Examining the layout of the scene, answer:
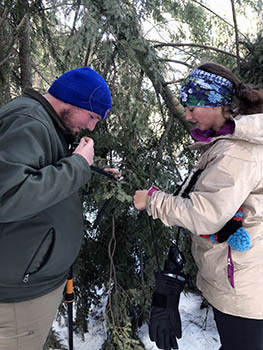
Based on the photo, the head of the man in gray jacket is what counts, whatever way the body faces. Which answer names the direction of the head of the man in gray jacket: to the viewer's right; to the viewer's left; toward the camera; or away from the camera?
to the viewer's right

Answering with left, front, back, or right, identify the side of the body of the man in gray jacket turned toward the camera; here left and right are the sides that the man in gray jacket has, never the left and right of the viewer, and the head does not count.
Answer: right

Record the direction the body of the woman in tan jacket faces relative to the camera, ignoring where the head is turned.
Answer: to the viewer's left

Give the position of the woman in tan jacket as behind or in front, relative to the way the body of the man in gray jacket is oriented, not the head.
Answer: in front

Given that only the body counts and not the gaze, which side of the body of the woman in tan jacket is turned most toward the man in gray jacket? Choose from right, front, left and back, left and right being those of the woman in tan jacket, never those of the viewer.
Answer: front

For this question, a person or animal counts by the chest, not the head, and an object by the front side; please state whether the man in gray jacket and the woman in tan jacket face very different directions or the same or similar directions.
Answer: very different directions

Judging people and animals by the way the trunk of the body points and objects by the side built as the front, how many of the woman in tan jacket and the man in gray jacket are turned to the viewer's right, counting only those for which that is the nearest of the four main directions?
1

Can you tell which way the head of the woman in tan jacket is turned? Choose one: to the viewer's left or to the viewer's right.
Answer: to the viewer's left
